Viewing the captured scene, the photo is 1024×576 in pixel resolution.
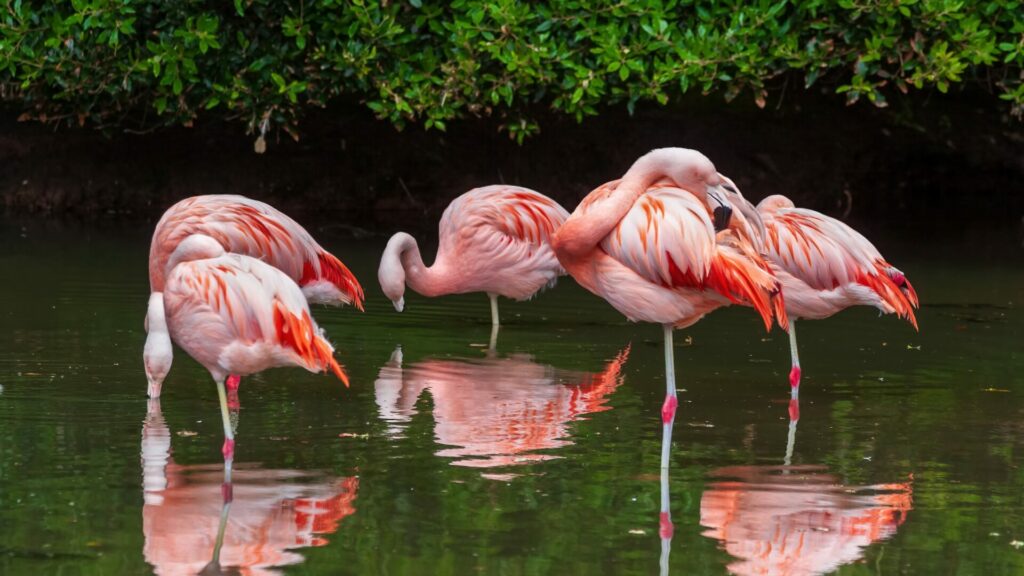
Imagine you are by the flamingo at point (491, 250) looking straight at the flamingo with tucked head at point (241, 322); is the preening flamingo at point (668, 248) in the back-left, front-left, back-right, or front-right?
front-left

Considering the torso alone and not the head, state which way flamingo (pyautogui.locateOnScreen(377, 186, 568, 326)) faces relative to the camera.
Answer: to the viewer's left

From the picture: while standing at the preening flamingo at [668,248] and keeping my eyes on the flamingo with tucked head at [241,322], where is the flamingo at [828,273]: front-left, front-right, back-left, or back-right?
back-right

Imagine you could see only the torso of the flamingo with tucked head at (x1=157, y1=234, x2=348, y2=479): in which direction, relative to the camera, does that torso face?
to the viewer's left

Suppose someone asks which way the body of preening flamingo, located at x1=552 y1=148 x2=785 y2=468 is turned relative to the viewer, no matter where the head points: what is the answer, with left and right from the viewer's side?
facing to the left of the viewer

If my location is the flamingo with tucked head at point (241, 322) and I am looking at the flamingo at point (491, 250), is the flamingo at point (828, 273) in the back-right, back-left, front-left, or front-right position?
front-right

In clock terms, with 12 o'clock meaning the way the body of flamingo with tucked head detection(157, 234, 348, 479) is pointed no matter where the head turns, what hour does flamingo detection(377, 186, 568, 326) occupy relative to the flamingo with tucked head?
The flamingo is roughly at 4 o'clock from the flamingo with tucked head.

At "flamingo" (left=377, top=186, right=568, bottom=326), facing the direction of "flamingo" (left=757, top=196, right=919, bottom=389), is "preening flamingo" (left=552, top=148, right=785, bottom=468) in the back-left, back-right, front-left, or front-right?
front-right

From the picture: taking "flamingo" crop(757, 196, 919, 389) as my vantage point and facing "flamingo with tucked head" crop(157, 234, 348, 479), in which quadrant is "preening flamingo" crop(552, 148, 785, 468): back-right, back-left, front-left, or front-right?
front-left

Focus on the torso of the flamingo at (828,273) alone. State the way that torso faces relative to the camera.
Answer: to the viewer's left

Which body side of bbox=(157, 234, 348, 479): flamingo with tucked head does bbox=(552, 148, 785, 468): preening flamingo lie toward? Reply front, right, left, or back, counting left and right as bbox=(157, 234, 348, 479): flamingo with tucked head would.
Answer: back

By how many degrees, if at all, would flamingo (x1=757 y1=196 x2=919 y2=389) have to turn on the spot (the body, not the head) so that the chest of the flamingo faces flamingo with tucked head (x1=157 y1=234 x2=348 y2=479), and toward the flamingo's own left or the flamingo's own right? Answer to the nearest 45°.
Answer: approximately 45° to the flamingo's own left

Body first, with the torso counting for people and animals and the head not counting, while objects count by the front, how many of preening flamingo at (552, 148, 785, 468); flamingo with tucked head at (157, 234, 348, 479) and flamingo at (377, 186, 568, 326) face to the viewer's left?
3

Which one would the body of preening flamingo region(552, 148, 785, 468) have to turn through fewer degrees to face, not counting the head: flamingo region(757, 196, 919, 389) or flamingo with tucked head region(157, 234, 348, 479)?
the flamingo with tucked head

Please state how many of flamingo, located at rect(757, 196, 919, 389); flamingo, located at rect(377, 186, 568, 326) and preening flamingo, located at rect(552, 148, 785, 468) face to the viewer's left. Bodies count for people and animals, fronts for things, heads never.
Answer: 3
